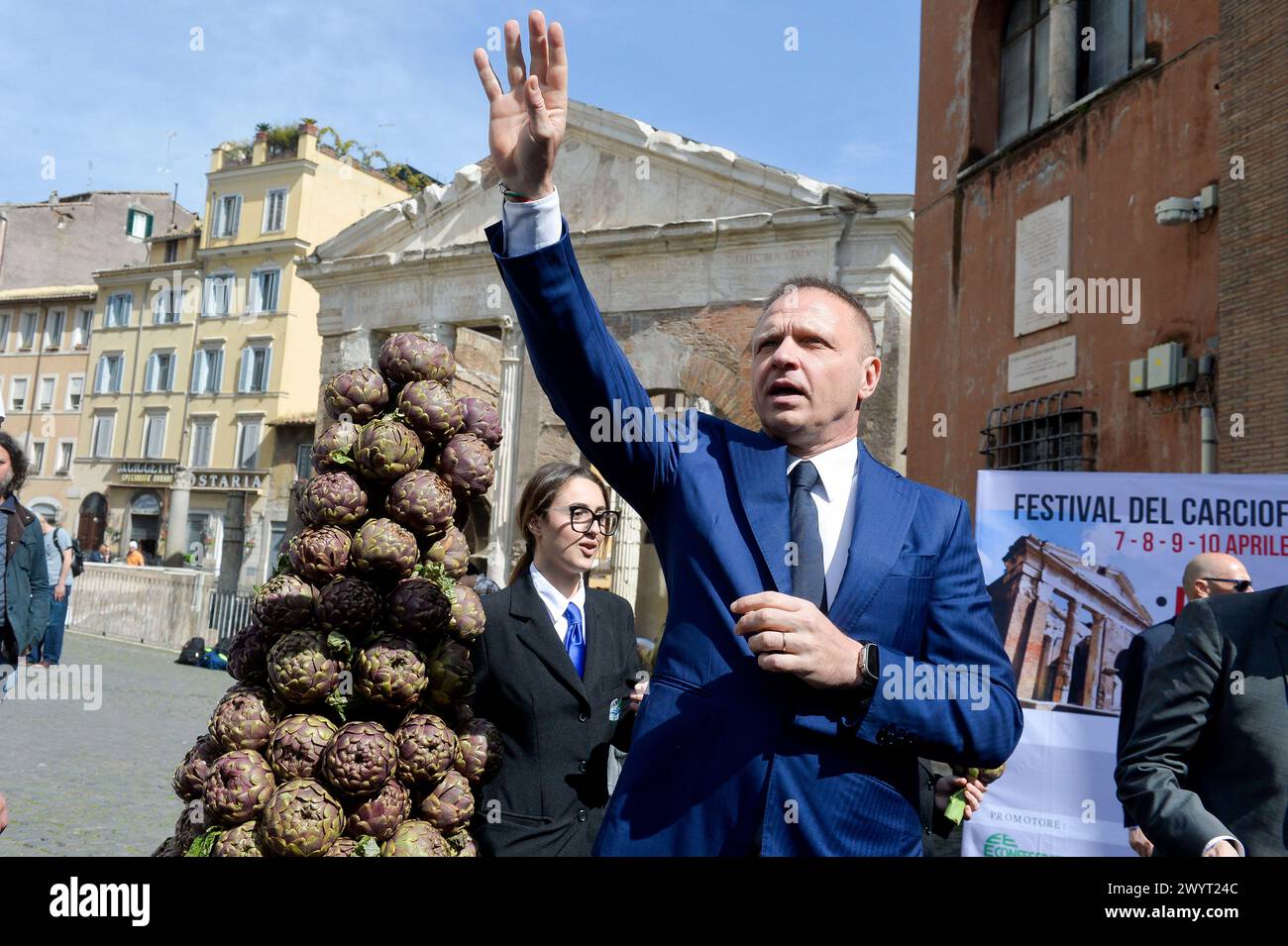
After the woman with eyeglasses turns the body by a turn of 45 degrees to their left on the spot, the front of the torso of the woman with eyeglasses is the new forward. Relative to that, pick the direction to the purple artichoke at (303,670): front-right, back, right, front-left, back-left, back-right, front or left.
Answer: back-right

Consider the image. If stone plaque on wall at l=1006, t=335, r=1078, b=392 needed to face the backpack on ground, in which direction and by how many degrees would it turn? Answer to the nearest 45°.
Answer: approximately 45° to its right

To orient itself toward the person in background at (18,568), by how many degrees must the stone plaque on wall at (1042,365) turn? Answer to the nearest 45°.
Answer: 0° — it already faces them

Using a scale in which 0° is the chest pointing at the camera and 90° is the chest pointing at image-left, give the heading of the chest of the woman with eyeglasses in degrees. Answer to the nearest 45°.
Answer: approximately 315°

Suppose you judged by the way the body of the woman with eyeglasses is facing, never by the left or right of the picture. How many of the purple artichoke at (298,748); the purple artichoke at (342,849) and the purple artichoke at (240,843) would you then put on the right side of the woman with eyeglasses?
3

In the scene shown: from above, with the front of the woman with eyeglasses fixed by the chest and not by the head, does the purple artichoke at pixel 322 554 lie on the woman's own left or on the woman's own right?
on the woman's own right

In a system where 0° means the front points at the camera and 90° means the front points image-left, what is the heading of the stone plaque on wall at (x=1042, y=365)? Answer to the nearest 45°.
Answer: approximately 45°

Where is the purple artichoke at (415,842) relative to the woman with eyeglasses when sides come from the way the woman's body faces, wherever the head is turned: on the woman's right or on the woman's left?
on the woman's right

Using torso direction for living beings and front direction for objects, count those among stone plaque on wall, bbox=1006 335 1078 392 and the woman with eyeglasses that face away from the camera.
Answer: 0

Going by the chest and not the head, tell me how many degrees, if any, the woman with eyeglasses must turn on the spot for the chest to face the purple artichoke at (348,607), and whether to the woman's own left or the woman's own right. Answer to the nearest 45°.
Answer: approximately 90° to the woman's own right
